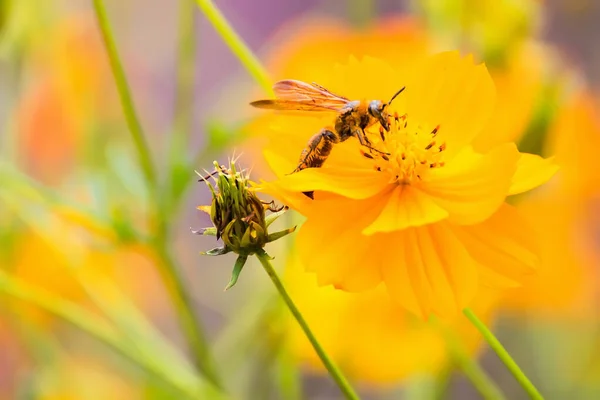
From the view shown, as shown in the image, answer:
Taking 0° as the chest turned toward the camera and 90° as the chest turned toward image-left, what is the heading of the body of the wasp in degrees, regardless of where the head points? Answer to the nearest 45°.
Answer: approximately 270°
